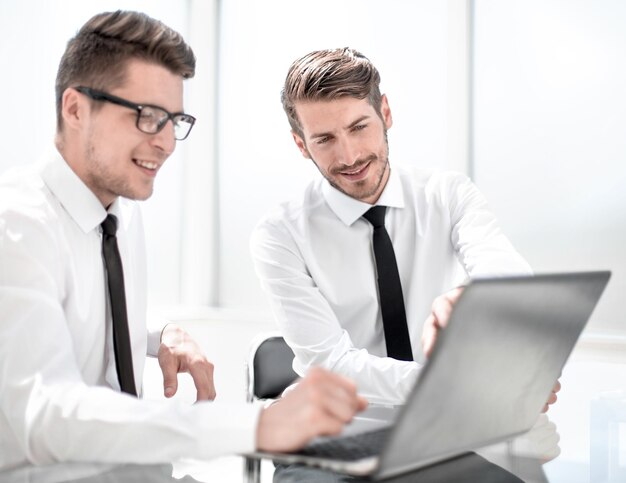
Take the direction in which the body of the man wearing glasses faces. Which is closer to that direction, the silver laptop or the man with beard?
the silver laptop

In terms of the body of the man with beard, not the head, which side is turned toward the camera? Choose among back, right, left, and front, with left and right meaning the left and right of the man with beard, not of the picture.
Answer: front

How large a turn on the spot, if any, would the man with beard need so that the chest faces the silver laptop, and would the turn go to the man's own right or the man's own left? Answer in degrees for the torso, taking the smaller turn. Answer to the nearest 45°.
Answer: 0° — they already face it

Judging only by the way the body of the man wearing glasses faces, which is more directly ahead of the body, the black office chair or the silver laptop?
the silver laptop

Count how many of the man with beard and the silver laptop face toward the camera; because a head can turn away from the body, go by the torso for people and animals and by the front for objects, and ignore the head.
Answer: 1

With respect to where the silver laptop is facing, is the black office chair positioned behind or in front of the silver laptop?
in front

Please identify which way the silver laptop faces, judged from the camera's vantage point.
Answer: facing away from the viewer and to the left of the viewer

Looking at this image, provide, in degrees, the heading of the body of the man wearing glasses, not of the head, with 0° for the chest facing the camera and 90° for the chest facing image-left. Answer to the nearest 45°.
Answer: approximately 315°

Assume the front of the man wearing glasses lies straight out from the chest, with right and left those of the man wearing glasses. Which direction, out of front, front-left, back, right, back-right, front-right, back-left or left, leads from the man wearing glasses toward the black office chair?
left

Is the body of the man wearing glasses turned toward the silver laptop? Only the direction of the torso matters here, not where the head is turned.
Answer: yes
